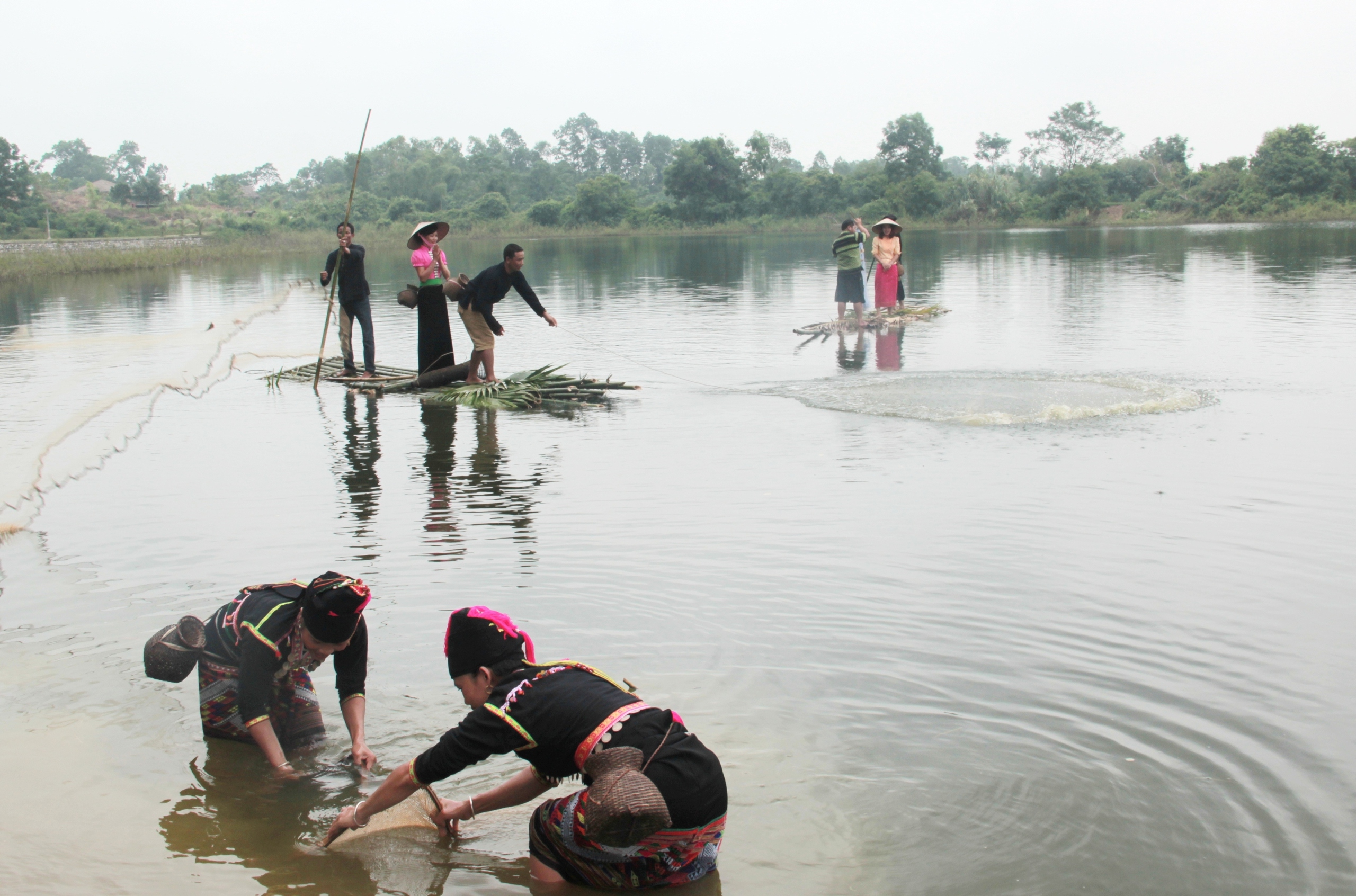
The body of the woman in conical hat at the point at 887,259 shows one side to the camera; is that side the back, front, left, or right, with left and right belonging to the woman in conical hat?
front

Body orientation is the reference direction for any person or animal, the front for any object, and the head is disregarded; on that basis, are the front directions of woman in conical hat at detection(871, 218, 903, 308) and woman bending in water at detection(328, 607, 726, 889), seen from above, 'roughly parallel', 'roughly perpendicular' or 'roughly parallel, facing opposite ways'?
roughly perpendicular

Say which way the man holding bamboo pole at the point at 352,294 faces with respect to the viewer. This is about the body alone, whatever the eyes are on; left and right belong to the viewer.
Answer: facing the viewer

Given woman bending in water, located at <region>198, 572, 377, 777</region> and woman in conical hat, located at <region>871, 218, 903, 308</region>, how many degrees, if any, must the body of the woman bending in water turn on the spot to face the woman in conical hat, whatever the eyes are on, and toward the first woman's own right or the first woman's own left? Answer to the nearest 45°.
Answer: approximately 90° to the first woman's own left

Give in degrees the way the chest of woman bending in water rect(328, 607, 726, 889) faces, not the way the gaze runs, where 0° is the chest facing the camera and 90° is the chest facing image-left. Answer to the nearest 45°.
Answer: approximately 90°

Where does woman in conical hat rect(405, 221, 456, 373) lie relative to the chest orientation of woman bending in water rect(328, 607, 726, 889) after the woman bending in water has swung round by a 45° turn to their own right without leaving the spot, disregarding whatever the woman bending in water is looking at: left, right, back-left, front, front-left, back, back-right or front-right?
front-right

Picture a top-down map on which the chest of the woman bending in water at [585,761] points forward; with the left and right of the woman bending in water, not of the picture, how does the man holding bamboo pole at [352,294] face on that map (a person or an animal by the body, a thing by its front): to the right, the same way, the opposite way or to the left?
to the left

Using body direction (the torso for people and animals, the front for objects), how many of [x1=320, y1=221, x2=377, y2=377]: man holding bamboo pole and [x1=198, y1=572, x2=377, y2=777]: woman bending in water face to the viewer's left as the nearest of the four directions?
0

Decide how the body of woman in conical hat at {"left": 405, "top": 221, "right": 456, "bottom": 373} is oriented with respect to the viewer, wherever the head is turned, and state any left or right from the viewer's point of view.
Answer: facing the viewer and to the right of the viewer

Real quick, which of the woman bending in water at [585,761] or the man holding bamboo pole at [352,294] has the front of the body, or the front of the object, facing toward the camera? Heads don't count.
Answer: the man holding bamboo pole

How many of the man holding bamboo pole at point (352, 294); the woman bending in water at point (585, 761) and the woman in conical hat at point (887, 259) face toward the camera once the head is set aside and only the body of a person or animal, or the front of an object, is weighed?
2

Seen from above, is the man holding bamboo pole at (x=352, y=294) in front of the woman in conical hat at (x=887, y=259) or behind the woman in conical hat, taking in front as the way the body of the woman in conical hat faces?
in front

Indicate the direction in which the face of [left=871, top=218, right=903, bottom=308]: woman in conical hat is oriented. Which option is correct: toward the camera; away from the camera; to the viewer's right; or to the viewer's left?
toward the camera

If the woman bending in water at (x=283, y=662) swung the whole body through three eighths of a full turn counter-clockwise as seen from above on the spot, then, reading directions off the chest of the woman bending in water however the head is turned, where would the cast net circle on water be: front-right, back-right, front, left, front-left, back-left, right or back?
front-right

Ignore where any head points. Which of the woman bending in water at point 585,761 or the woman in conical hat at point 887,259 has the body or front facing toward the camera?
the woman in conical hat
